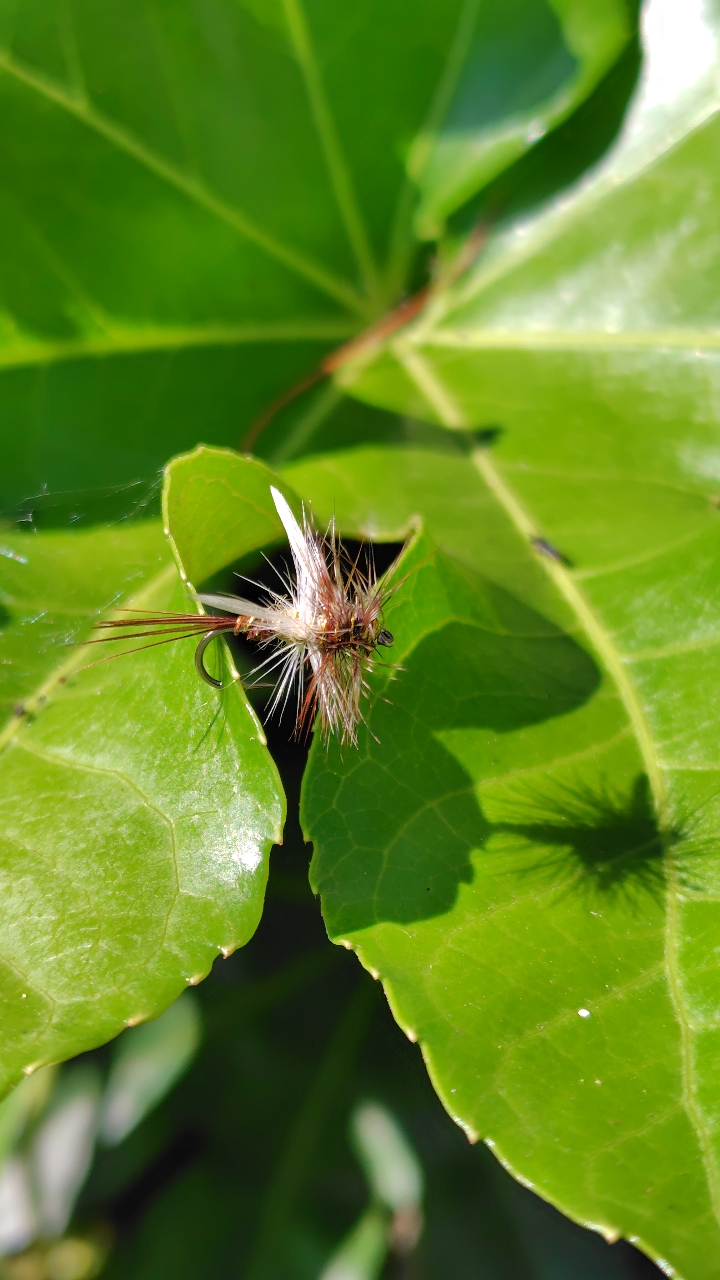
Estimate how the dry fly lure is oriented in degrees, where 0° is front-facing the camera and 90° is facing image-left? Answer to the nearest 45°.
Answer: approximately 270°
